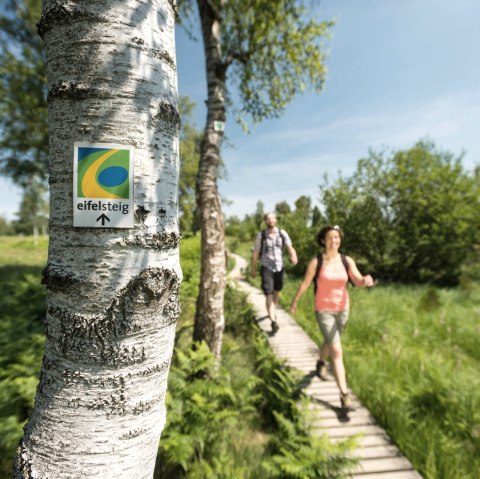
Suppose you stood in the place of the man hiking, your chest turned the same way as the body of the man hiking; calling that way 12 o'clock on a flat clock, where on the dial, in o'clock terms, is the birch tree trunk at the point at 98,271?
The birch tree trunk is roughly at 12 o'clock from the man hiking.

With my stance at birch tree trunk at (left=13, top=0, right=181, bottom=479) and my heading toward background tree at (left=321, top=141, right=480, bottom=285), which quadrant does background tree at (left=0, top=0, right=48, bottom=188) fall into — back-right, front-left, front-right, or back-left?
front-left

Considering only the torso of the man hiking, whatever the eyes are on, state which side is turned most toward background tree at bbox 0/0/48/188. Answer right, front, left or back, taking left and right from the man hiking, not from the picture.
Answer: right

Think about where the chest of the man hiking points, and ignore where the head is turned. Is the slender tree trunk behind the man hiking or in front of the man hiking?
in front

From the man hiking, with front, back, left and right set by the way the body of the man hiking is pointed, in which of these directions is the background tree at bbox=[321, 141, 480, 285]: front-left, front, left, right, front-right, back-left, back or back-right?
back-left

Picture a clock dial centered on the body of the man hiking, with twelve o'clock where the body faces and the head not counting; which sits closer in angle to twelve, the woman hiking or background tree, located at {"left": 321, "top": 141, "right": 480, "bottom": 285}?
the woman hiking

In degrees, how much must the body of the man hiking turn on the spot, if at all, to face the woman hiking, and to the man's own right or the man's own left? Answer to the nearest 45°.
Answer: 0° — they already face them

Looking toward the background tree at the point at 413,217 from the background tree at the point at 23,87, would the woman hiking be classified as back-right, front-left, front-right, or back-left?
front-right

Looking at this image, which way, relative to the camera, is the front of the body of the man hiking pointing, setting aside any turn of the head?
toward the camera
